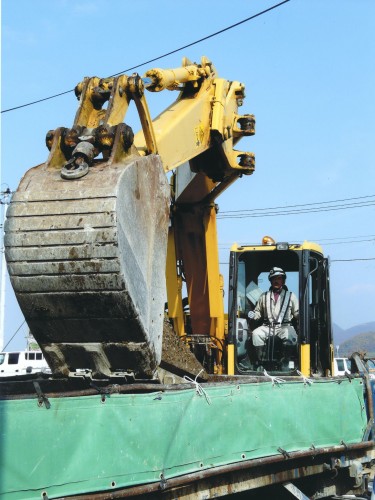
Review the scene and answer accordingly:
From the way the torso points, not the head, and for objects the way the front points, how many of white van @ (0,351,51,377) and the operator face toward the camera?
1

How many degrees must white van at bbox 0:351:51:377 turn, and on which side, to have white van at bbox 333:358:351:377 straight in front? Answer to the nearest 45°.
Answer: approximately 135° to its left

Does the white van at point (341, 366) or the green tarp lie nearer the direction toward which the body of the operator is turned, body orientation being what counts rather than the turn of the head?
the green tarp

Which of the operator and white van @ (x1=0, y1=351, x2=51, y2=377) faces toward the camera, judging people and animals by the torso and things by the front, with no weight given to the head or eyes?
the operator

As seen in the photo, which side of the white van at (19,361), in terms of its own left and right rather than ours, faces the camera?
left

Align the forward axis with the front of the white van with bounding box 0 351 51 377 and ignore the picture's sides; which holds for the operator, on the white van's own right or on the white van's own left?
on the white van's own left

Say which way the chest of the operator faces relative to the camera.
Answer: toward the camera

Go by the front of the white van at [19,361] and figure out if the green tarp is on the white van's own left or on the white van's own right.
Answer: on the white van's own left

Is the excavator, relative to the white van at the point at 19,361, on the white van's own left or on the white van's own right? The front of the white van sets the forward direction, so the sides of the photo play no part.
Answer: on the white van's own left
